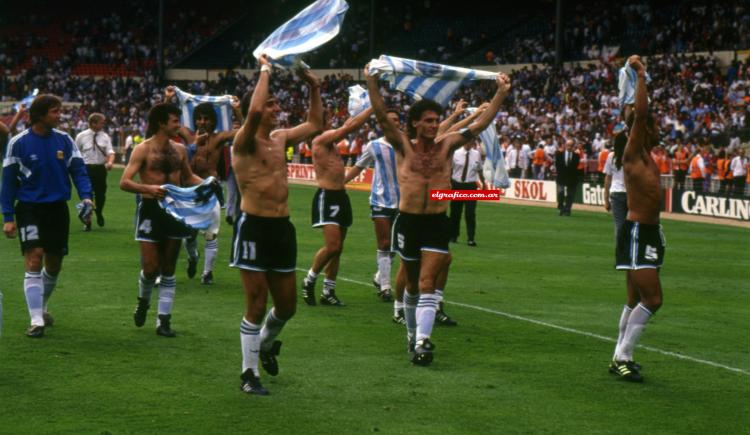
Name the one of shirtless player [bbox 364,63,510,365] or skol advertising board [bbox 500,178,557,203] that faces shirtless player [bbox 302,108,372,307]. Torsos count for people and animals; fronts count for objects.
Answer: the skol advertising board

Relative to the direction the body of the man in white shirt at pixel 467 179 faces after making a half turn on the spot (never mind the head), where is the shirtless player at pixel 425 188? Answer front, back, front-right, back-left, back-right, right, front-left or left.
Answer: back

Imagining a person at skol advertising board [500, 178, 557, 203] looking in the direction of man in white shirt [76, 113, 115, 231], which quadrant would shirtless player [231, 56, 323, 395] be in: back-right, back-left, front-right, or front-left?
front-left

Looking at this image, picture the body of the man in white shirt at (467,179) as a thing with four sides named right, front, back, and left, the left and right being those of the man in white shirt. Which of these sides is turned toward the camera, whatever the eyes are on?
front

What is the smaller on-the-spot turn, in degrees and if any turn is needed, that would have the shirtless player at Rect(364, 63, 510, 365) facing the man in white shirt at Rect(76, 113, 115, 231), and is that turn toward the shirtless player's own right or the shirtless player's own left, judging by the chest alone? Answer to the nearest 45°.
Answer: approximately 135° to the shirtless player's own right

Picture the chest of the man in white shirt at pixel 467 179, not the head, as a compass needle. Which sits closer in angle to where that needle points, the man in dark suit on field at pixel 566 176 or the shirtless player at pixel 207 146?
the shirtless player

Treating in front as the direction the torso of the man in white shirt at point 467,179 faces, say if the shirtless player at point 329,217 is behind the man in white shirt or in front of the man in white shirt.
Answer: in front

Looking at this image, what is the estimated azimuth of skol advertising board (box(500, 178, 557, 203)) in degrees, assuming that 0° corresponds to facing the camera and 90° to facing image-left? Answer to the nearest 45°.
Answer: approximately 0°

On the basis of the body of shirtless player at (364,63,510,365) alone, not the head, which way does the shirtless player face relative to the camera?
toward the camera

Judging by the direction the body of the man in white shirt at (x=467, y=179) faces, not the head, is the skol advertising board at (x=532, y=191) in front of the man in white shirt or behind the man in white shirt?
behind

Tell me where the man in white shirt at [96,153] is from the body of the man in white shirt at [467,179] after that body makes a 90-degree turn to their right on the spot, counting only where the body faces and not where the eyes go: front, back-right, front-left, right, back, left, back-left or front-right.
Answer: front

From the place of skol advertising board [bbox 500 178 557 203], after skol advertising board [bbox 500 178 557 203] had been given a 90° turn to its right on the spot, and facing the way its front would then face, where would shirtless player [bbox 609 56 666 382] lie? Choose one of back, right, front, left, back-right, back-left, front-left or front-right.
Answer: left
